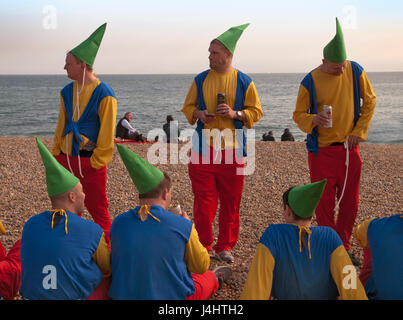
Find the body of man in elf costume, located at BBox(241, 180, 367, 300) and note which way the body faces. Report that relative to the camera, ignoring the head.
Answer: away from the camera

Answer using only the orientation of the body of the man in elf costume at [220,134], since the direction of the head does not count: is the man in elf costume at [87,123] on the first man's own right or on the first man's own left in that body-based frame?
on the first man's own right

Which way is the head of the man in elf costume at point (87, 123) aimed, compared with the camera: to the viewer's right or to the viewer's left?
to the viewer's left

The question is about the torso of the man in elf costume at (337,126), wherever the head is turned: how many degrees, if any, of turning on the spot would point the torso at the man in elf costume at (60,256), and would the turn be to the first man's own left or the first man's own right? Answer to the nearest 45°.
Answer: approximately 45° to the first man's own right

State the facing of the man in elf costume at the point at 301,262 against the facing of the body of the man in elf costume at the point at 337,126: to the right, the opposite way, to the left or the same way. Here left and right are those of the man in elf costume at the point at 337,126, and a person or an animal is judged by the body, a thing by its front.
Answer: the opposite way

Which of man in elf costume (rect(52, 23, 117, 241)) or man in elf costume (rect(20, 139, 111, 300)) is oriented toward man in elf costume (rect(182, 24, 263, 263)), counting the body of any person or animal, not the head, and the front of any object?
man in elf costume (rect(20, 139, 111, 300))

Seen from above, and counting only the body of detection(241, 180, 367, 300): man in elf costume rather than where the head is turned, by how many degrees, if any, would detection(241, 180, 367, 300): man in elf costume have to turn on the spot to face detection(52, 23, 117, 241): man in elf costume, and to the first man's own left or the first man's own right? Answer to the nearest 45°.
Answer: approximately 45° to the first man's own left

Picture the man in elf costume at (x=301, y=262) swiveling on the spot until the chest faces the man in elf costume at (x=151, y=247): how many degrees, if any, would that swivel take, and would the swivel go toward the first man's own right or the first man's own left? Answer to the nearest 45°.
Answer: approximately 90° to the first man's own left

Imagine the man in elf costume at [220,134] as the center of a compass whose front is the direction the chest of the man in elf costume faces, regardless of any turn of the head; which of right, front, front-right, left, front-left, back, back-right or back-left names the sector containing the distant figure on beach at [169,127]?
back
